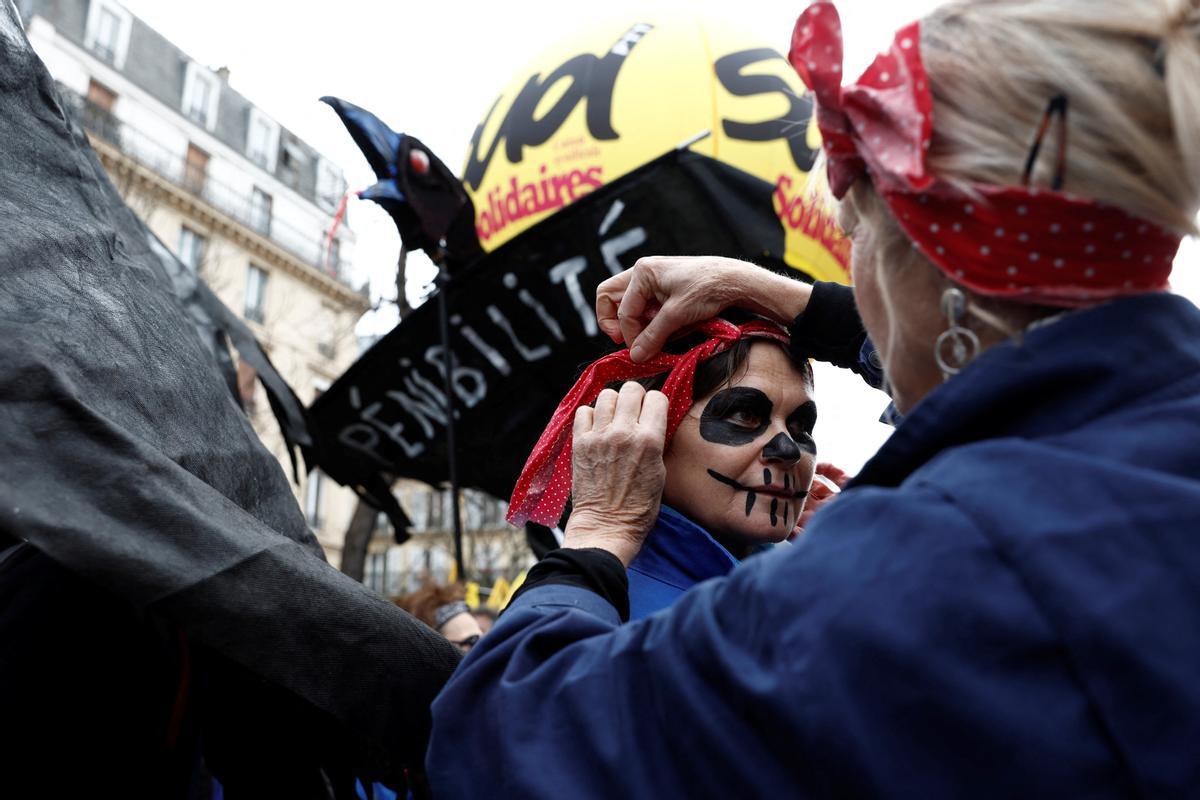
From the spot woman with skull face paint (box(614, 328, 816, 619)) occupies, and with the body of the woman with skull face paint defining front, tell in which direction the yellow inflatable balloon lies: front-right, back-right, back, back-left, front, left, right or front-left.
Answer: back-left

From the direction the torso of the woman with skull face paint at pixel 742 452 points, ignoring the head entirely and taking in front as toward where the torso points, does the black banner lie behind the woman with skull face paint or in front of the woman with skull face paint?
behind

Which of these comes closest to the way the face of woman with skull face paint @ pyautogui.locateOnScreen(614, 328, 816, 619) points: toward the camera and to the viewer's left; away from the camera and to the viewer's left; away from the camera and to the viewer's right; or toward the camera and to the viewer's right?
toward the camera and to the viewer's right

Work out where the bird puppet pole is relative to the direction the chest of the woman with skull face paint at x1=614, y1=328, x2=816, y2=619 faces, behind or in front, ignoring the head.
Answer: behind

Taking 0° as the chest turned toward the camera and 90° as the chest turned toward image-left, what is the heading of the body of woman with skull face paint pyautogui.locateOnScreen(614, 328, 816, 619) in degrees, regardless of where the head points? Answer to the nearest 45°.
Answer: approximately 315°

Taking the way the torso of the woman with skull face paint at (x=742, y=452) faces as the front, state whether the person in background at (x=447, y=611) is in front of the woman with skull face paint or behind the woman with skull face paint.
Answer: behind
